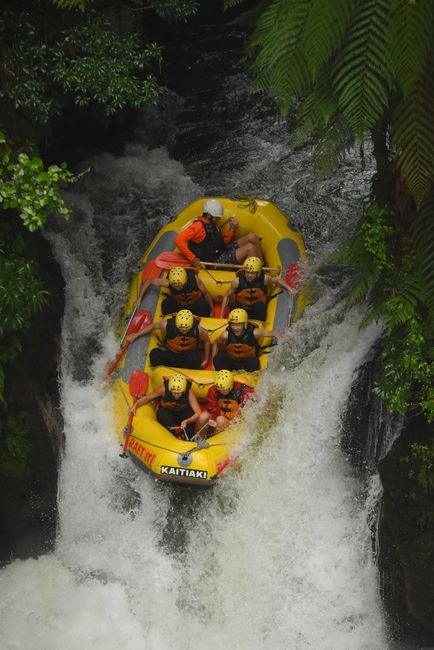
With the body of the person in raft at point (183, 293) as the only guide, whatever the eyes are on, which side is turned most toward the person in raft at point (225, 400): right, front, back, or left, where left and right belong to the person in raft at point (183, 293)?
front

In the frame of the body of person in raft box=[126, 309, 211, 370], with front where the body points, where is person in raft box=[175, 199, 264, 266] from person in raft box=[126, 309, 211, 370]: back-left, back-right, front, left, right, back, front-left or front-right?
back

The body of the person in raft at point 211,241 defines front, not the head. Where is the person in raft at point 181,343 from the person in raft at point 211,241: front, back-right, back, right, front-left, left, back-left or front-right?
front-right

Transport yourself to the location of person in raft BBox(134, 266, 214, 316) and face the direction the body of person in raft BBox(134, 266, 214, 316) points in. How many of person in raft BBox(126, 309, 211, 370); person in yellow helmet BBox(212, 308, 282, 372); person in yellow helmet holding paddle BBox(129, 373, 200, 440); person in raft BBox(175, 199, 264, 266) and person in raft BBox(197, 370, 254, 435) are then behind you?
1

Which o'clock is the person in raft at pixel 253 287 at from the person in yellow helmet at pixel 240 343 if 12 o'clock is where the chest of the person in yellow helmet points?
The person in raft is roughly at 6 o'clock from the person in yellow helmet.

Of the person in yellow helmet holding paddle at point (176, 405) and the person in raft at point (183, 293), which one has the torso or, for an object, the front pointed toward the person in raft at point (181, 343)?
the person in raft at point (183, 293)

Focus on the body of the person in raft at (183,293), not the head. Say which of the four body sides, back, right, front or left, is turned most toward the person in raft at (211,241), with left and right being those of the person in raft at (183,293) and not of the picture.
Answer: back

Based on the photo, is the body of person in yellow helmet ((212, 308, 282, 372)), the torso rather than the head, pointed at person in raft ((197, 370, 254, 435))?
yes

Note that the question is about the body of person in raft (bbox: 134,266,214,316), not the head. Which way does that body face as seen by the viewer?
toward the camera

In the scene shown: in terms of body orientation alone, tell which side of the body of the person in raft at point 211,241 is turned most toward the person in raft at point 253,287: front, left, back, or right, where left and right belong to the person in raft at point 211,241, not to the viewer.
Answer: front

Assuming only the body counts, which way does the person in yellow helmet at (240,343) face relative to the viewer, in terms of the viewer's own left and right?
facing the viewer

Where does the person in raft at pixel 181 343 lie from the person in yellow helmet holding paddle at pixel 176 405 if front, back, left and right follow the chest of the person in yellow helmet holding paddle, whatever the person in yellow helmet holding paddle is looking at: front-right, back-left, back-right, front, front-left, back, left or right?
back

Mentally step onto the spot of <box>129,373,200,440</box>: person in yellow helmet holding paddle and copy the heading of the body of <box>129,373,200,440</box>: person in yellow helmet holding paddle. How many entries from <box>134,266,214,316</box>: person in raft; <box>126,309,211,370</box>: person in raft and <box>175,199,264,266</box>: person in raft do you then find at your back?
3
